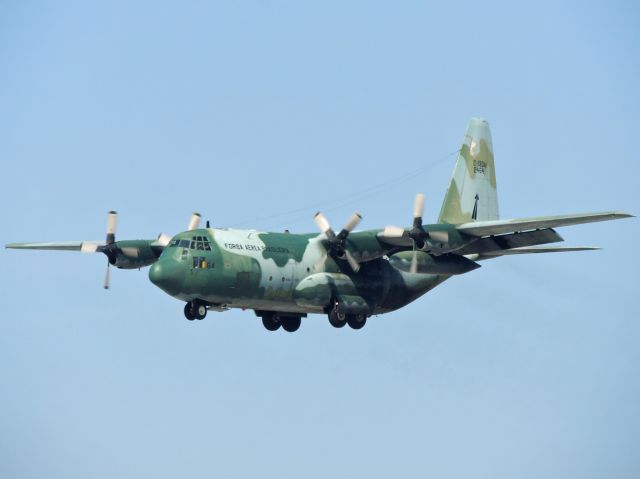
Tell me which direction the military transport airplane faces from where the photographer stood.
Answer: facing the viewer and to the left of the viewer
